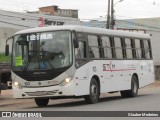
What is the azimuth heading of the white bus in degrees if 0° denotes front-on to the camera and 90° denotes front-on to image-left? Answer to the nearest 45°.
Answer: approximately 45°
